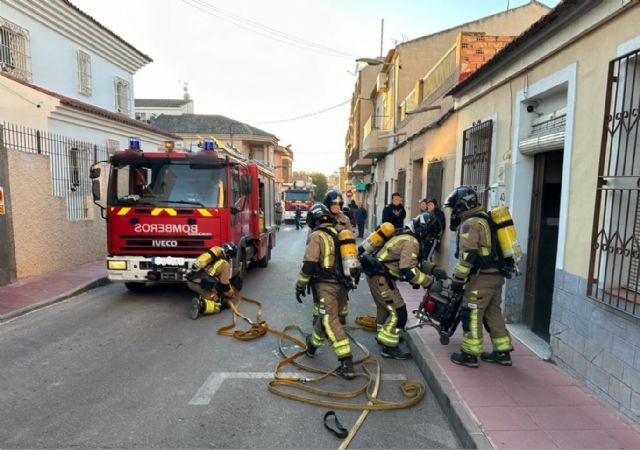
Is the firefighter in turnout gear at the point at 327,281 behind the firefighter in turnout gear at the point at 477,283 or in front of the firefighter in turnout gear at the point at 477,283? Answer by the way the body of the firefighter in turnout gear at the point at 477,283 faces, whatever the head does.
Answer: in front

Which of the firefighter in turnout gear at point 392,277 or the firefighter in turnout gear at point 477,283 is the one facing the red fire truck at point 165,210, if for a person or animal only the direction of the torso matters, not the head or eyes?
the firefighter in turnout gear at point 477,283

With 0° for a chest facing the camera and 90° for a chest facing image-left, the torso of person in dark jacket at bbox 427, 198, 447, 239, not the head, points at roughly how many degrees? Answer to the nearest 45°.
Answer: approximately 45°

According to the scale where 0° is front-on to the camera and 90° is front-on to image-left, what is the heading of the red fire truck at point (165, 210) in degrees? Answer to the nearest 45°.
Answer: approximately 0°

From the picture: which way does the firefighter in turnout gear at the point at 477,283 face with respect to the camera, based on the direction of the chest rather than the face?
to the viewer's left

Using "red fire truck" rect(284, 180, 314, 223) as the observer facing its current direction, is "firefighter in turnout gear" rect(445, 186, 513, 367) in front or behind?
in front

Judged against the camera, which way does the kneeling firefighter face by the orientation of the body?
to the viewer's right

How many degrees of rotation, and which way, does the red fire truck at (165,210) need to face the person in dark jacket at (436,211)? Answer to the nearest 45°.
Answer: approximately 90° to its left

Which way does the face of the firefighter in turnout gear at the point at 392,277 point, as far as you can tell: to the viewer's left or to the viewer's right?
to the viewer's right
